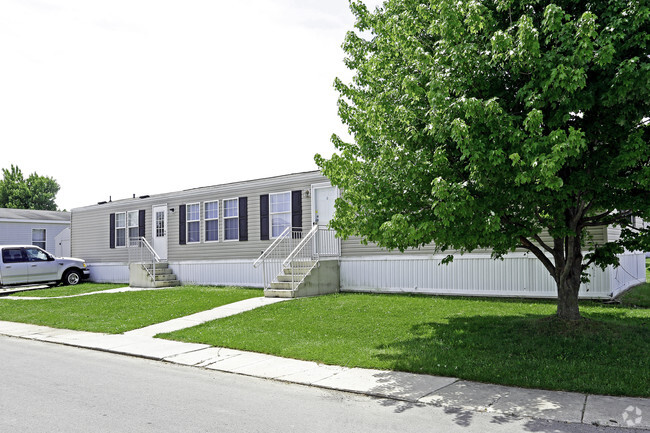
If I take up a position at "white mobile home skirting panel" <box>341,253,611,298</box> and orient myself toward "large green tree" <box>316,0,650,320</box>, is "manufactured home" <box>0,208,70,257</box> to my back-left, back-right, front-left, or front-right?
back-right

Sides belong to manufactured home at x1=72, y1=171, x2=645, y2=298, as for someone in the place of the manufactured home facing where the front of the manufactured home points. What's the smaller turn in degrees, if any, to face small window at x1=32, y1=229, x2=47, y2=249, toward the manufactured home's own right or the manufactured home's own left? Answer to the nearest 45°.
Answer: approximately 90° to the manufactured home's own right

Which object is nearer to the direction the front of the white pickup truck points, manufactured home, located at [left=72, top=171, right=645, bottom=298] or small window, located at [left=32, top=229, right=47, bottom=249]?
the manufactured home

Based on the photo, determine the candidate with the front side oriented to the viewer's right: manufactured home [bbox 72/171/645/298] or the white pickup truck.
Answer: the white pickup truck

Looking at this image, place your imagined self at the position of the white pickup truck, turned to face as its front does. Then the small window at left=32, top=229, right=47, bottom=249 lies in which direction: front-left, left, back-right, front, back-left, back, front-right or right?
left

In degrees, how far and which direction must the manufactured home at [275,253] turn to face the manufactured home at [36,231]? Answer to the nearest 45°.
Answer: approximately 90° to its right

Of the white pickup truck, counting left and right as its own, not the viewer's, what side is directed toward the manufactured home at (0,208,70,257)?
left

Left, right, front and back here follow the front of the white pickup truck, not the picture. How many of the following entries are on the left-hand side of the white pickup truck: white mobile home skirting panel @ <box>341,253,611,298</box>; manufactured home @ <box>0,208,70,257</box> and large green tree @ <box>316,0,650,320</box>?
1

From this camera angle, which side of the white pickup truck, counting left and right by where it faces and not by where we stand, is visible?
right

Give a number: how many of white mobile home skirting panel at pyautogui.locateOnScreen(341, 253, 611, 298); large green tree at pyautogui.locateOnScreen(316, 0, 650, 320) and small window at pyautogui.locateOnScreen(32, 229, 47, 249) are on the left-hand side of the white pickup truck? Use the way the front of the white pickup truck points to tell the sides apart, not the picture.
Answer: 1

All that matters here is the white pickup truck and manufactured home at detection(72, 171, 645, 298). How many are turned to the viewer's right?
1

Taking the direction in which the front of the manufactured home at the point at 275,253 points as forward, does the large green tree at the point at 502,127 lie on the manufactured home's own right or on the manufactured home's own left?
on the manufactured home's own left
